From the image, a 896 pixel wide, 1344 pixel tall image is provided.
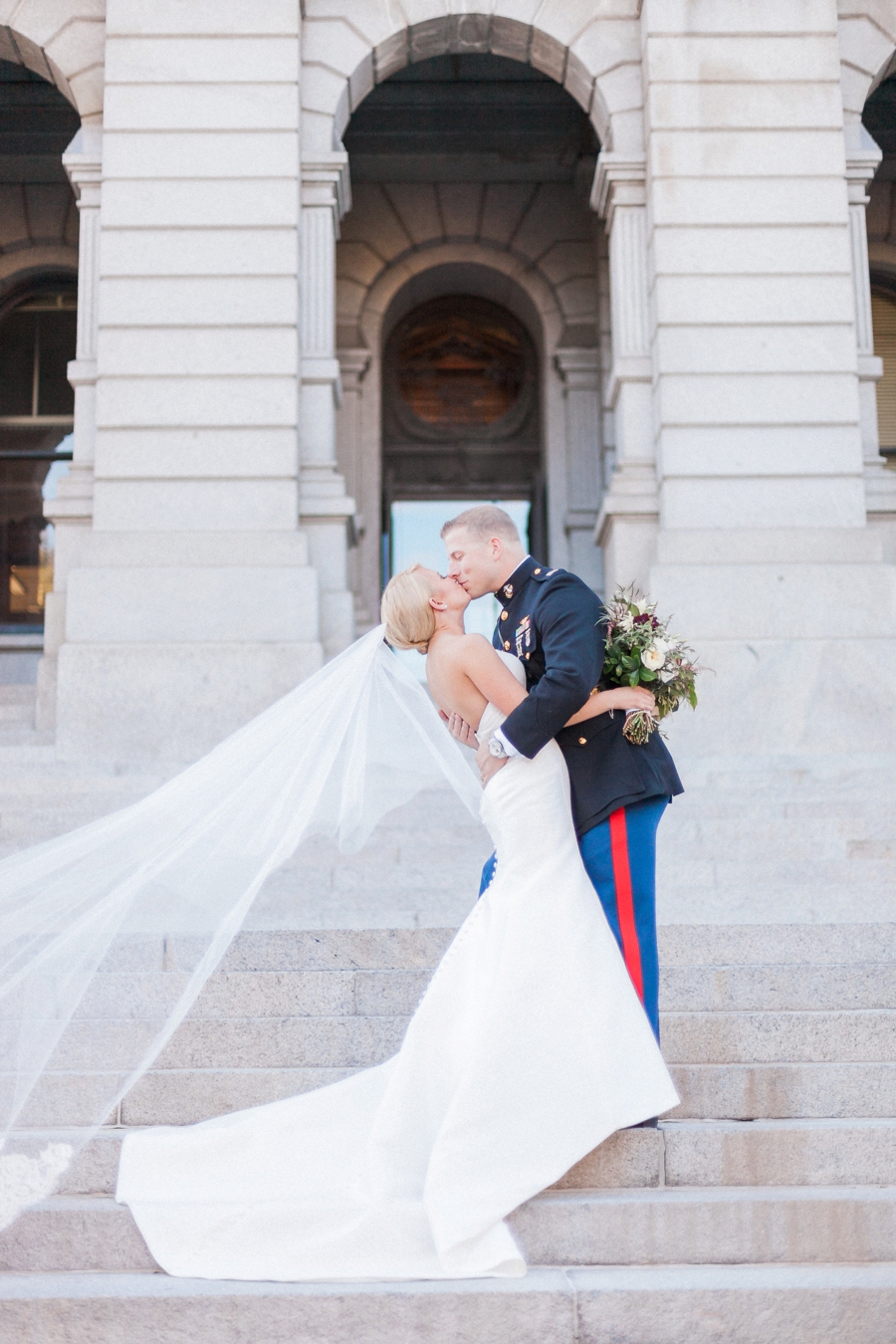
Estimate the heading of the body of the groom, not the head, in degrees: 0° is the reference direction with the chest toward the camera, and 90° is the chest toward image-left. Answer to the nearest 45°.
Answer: approximately 90°

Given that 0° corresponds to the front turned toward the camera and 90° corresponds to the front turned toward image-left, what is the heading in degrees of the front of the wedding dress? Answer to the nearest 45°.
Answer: approximately 270°

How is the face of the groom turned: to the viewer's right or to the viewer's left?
to the viewer's left

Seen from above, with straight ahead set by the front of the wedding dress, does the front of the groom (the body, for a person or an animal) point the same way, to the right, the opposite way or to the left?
the opposite way

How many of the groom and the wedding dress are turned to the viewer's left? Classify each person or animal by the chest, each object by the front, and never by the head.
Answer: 1

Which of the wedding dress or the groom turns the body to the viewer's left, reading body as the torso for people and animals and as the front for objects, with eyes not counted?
the groom
